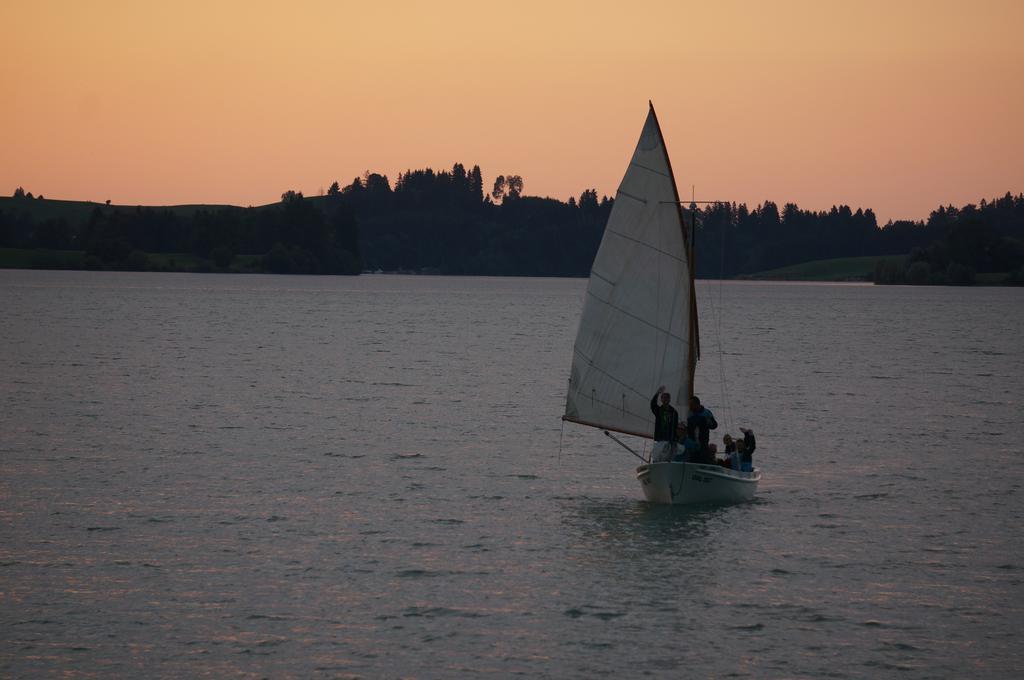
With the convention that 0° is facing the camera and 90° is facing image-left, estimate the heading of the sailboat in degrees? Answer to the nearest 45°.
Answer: approximately 225°
